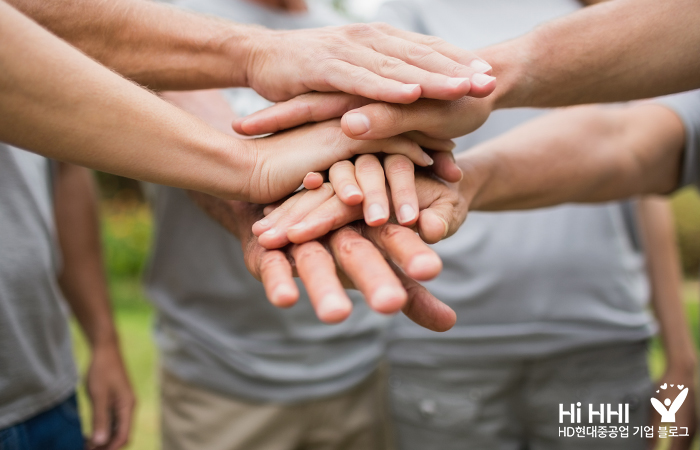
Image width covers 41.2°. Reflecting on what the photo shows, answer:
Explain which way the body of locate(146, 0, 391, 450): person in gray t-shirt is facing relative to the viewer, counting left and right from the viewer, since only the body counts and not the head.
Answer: facing the viewer

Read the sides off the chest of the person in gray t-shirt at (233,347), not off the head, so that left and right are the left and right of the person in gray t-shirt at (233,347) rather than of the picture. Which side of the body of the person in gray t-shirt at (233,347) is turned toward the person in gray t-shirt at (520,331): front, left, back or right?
left
